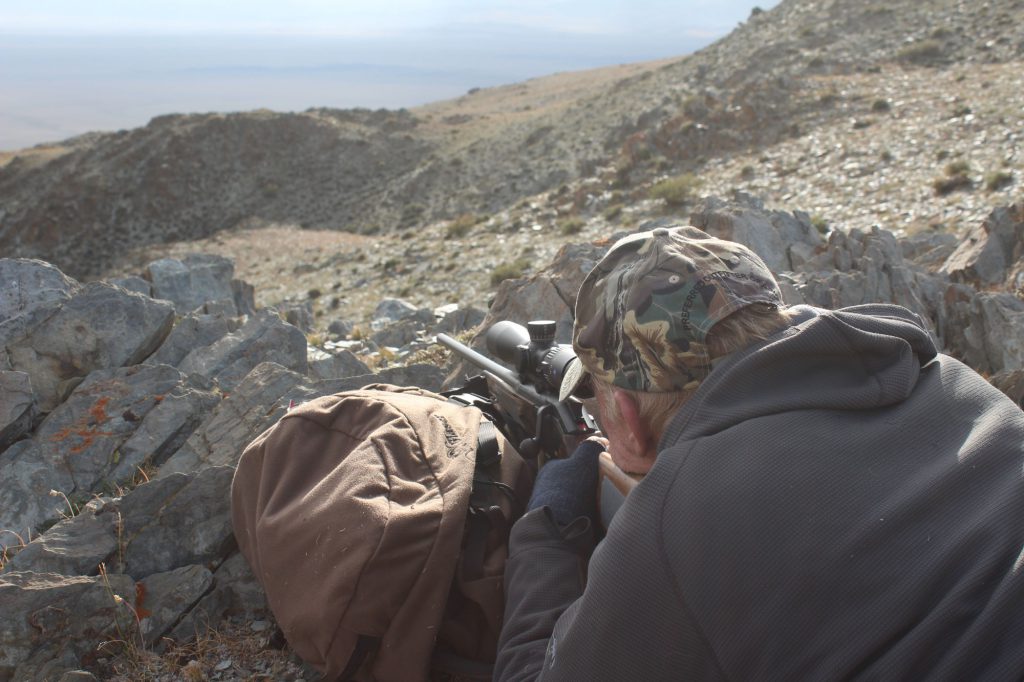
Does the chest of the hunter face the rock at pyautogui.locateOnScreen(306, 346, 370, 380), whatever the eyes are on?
yes

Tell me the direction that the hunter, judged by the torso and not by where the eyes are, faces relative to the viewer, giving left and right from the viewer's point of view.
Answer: facing away from the viewer and to the left of the viewer

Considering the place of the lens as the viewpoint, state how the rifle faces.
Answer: facing away from the viewer and to the left of the viewer
